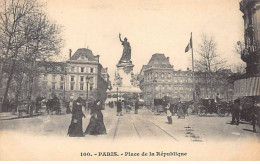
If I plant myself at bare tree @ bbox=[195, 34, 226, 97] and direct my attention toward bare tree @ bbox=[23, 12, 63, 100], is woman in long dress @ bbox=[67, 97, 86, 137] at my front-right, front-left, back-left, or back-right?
front-left
